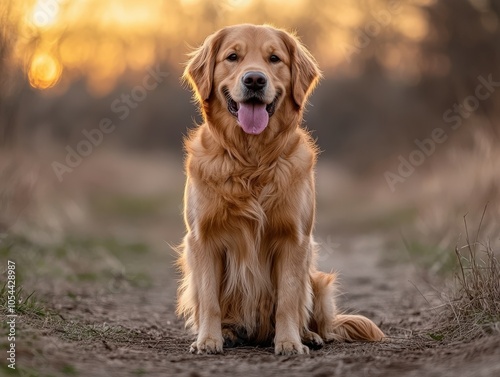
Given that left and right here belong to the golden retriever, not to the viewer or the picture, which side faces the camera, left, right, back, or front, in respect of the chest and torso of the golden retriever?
front

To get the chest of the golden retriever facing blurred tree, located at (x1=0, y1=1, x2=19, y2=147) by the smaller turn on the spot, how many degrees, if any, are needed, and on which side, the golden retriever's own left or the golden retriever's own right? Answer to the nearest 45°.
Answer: approximately 135° to the golden retriever's own right
